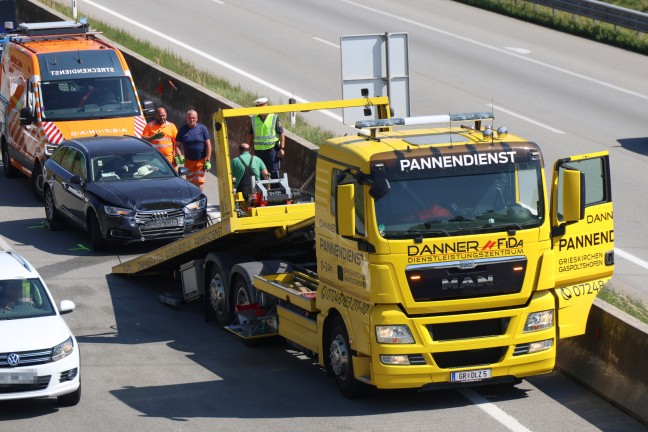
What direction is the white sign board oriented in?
away from the camera

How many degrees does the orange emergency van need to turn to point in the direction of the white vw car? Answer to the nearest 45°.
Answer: approximately 45° to its right

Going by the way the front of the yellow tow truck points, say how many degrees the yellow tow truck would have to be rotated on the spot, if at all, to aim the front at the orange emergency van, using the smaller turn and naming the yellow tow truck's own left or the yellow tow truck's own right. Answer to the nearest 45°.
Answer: approximately 180°

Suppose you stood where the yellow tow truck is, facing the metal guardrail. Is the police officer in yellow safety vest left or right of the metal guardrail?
left

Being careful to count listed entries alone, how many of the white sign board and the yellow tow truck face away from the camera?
1

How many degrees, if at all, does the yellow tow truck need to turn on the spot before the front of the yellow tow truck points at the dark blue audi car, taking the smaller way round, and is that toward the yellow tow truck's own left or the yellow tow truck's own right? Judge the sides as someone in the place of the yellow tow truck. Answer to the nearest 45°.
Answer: approximately 180°

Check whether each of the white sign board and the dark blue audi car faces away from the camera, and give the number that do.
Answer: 1

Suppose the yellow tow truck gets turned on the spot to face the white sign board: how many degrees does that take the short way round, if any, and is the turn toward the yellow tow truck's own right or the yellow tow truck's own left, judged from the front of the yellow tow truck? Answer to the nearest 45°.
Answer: approximately 135° to the yellow tow truck's own left
